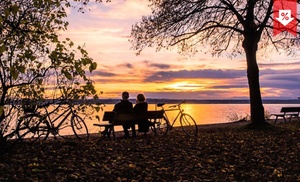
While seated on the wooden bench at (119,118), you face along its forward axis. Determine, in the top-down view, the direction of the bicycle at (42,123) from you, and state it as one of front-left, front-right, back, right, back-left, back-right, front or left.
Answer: left

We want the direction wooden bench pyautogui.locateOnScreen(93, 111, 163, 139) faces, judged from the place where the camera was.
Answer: facing away from the viewer and to the left of the viewer
